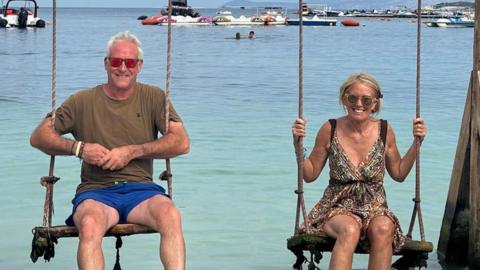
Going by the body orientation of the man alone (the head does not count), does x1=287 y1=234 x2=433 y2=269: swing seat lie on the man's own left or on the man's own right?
on the man's own left

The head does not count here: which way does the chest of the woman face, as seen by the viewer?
toward the camera

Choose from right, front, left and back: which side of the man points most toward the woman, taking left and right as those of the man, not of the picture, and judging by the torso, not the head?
left

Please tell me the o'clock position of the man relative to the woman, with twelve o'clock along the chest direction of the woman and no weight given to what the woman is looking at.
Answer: The man is roughly at 3 o'clock from the woman.

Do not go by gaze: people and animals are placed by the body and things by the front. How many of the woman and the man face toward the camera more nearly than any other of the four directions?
2
